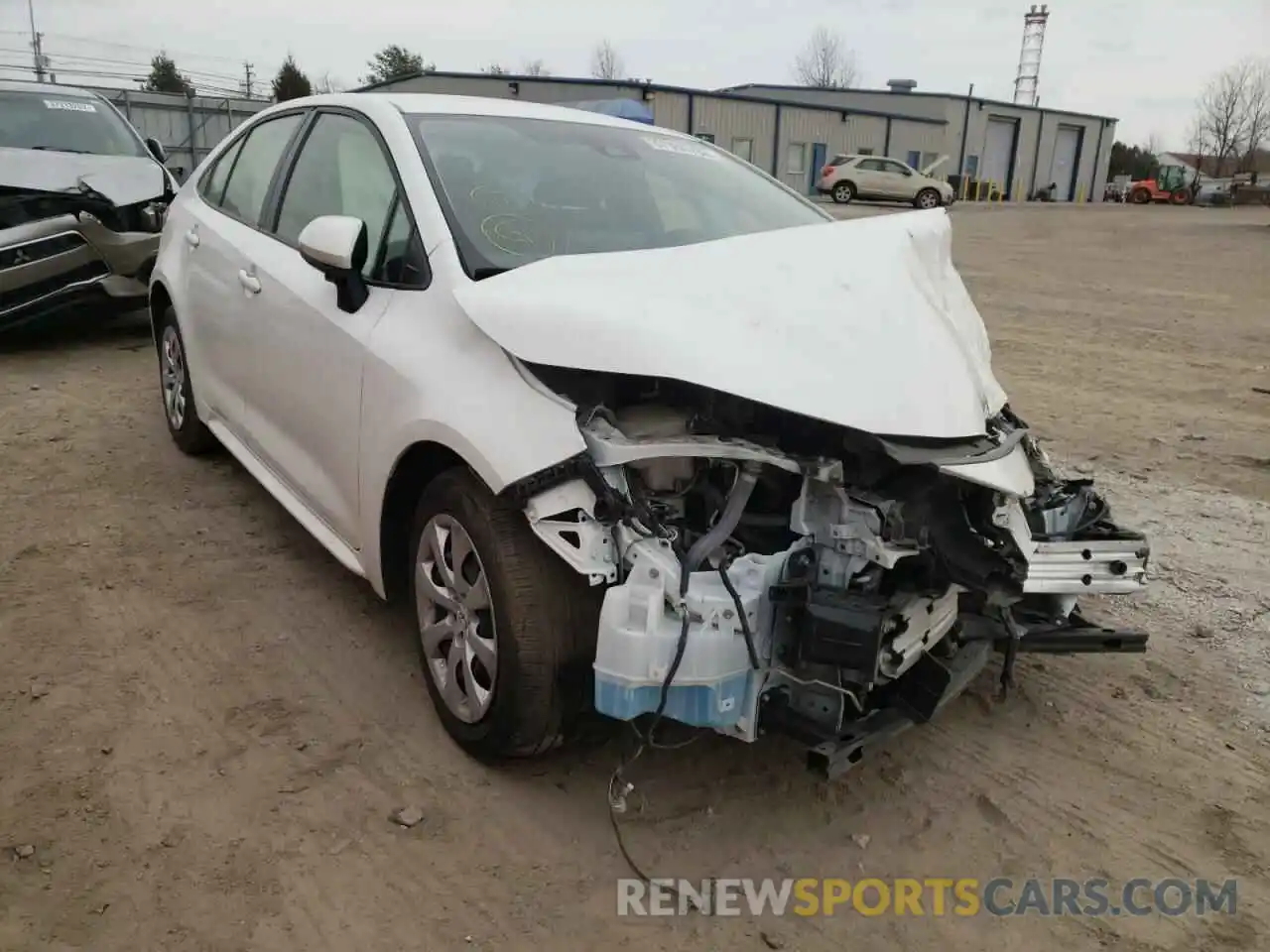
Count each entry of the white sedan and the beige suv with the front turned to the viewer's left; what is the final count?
0

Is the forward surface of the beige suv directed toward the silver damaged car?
no

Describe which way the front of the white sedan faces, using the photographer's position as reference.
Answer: facing the viewer and to the right of the viewer

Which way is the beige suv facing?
to the viewer's right

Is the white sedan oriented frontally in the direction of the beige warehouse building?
no

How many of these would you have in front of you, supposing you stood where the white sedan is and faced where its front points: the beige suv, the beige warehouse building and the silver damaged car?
0

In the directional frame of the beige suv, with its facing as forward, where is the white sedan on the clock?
The white sedan is roughly at 3 o'clock from the beige suv.

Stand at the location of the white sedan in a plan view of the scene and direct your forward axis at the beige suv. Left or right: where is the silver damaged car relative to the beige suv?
left

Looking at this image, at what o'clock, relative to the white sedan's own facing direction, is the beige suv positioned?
The beige suv is roughly at 8 o'clock from the white sedan.

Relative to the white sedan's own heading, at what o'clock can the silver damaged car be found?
The silver damaged car is roughly at 6 o'clock from the white sedan.
